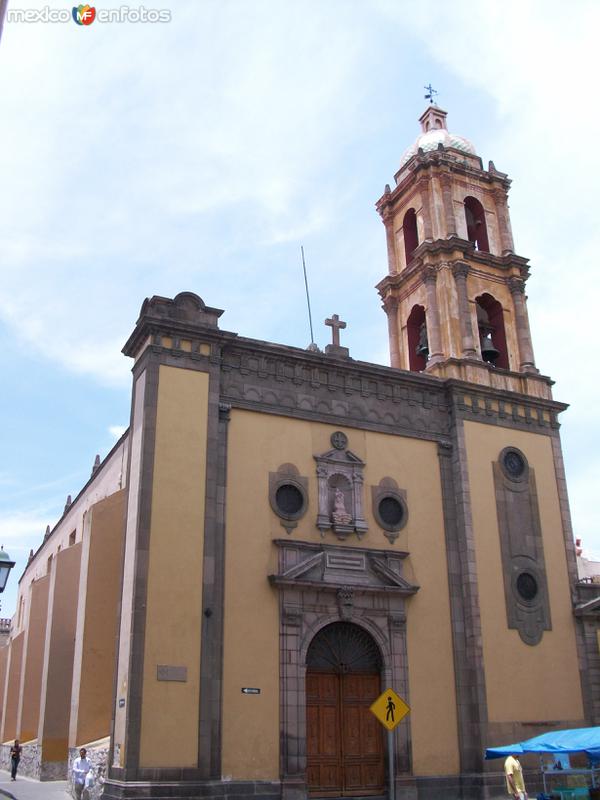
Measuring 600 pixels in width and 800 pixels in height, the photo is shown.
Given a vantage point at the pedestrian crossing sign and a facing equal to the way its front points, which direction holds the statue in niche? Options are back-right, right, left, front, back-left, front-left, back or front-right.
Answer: back

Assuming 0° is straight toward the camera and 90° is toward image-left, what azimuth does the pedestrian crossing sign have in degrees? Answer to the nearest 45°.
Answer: approximately 0°

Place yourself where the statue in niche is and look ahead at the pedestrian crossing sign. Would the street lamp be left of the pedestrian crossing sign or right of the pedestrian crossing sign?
right

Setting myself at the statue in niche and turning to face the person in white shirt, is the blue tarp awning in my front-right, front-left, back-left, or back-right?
back-left

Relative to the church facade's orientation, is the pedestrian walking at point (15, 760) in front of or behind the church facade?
behind

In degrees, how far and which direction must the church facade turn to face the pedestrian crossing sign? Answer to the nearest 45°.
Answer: approximately 45° to its right

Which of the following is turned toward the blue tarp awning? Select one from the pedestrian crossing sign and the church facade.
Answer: the church facade

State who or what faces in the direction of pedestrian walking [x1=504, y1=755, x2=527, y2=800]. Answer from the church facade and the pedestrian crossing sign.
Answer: the church facade

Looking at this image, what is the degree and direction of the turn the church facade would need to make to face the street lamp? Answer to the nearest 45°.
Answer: approximately 90° to its right

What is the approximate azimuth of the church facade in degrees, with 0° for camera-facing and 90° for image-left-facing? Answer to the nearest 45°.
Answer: approximately 315°

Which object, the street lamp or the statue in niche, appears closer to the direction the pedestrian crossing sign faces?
the street lamp

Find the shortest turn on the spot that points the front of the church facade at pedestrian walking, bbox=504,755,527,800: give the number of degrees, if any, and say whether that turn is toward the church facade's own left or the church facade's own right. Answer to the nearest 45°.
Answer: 0° — it already faces them
